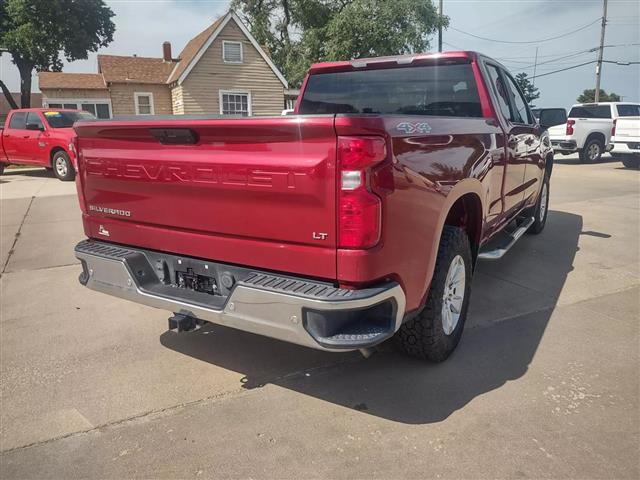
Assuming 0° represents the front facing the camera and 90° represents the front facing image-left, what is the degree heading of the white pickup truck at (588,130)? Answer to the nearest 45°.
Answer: approximately 225°

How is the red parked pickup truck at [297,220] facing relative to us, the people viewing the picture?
facing away from the viewer and to the right of the viewer

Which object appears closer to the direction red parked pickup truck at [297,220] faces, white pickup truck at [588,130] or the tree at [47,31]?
the white pickup truck

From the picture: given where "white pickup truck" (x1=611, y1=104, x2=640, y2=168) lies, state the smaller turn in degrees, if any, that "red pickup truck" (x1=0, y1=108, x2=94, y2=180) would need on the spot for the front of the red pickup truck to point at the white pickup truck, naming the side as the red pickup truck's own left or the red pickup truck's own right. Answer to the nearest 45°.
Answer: approximately 45° to the red pickup truck's own left

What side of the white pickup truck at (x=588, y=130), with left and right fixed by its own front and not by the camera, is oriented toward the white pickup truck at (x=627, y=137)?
right

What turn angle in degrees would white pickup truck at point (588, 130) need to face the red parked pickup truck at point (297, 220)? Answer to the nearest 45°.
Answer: approximately 135° to its right

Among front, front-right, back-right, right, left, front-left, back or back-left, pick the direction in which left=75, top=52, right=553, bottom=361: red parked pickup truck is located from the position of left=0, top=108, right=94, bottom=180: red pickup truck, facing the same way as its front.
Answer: front-right

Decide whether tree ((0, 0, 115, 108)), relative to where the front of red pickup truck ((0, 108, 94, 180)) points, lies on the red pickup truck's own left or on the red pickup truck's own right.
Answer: on the red pickup truck's own left

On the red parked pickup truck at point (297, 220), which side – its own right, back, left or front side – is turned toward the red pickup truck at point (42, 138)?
left
